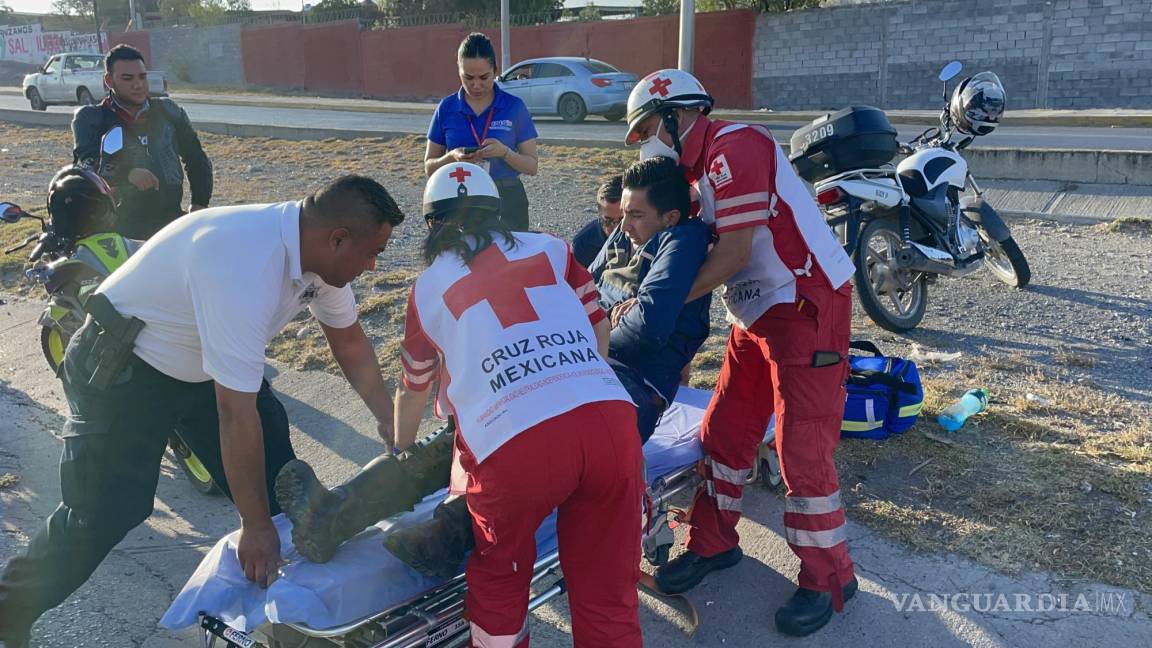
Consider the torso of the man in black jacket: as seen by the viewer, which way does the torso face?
toward the camera

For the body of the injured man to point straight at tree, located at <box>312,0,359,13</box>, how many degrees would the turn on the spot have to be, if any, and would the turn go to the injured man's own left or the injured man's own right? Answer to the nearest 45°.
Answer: approximately 135° to the injured man's own right

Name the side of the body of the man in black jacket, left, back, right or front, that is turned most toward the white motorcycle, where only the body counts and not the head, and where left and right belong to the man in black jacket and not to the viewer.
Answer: left

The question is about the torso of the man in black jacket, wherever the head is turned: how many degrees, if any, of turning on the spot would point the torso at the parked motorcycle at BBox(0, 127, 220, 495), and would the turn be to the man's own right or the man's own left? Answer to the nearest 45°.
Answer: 0° — they already face it

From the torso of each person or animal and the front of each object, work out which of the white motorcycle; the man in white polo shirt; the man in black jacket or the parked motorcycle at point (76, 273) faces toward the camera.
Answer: the man in black jacket

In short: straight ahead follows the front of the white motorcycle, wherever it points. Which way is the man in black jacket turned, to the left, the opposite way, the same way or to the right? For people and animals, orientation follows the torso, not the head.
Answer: to the right

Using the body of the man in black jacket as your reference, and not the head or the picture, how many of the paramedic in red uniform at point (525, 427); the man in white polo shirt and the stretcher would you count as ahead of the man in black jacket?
3

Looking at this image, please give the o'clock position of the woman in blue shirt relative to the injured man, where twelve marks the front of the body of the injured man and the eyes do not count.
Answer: The woman in blue shirt is roughly at 4 o'clock from the injured man.

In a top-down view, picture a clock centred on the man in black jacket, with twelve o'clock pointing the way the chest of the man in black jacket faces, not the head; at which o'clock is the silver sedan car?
The silver sedan car is roughly at 7 o'clock from the man in black jacket.

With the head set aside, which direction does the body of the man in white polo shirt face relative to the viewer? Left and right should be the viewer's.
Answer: facing to the right of the viewer

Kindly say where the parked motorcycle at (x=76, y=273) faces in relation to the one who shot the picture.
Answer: facing away from the viewer and to the left of the viewer

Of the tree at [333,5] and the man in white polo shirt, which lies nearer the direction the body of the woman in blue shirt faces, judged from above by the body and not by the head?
the man in white polo shirt

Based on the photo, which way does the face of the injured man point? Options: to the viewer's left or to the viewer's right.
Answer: to the viewer's left

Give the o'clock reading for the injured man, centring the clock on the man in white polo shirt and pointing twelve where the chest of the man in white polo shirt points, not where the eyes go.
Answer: The injured man is roughly at 12 o'clock from the man in white polo shirt.

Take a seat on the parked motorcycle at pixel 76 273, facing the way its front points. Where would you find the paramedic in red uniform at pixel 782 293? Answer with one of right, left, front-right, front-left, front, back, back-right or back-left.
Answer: back

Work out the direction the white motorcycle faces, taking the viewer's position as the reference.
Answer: facing away from the viewer and to the right of the viewer

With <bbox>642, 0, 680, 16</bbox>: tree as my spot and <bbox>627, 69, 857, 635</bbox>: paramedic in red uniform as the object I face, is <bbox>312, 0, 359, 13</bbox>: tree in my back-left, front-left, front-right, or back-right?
back-right

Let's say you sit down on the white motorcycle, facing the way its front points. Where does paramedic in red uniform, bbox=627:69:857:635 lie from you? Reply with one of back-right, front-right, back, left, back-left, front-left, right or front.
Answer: back-right
